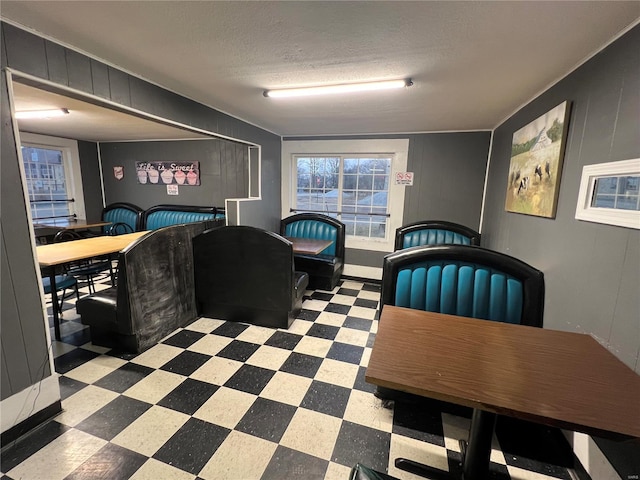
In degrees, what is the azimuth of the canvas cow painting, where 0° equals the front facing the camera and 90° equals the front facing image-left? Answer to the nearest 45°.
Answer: approximately 45°

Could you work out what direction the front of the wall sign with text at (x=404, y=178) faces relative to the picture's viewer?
facing the viewer

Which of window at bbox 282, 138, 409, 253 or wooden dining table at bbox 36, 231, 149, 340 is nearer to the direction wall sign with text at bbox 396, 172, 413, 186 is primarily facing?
the wooden dining table

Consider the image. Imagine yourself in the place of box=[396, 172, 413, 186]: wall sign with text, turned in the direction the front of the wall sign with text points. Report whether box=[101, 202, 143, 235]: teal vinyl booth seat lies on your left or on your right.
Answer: on your right

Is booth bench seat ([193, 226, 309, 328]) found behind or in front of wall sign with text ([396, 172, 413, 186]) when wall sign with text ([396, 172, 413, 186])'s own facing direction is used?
in front

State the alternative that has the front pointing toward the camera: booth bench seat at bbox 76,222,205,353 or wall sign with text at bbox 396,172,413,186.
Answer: the wall sign with text

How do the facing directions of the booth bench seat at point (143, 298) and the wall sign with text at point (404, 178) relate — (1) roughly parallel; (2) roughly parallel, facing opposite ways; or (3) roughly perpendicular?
roughly perpendicular

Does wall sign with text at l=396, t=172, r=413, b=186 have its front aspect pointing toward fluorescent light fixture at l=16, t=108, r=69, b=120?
no

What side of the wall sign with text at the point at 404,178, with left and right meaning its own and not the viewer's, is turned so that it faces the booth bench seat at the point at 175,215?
right

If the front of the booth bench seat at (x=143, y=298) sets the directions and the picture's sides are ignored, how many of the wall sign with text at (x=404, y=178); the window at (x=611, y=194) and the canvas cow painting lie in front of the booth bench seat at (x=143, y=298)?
0

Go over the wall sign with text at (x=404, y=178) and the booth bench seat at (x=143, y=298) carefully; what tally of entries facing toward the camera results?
1

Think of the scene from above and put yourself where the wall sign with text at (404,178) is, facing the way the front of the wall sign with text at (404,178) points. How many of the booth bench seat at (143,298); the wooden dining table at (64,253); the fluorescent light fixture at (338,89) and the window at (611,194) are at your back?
0

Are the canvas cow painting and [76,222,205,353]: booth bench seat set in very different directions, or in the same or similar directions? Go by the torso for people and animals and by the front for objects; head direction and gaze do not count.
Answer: same or similar directions

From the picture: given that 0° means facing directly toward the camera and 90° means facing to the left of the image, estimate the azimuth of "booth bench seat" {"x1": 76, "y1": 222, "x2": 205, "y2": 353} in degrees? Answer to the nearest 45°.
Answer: approximately 135°

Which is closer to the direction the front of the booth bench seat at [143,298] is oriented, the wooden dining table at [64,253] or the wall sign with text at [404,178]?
the wooden dining table
